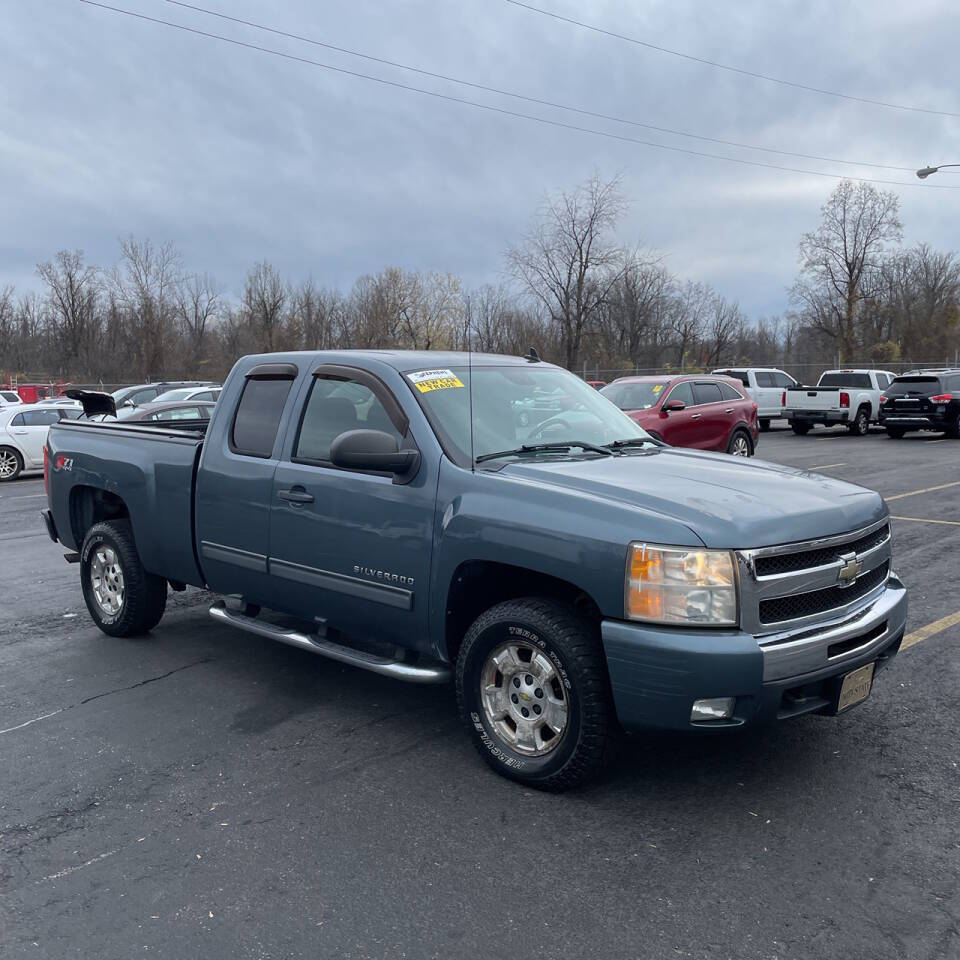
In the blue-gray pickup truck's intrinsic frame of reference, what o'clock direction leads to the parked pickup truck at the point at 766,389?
The parked pickup truck is roughly at 8 o'clock from the blue-gray pickup truck.

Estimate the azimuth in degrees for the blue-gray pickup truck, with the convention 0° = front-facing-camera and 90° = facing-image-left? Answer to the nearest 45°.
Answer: approximately 315°

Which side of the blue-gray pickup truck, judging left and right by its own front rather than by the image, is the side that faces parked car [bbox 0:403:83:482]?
back

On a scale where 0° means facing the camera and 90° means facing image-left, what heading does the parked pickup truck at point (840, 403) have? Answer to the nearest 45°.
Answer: approximately 225°

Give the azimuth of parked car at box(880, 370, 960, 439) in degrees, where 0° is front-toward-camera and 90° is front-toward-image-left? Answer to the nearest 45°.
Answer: approximately 225°

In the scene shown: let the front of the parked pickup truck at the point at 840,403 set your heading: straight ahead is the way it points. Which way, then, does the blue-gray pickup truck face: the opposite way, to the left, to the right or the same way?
to the right

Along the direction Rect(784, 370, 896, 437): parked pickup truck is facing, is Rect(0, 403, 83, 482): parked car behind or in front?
behind

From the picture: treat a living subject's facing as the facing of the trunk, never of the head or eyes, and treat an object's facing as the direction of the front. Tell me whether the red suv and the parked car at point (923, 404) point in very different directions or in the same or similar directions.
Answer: very different directions

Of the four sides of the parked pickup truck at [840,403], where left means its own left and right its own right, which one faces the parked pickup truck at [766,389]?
left
